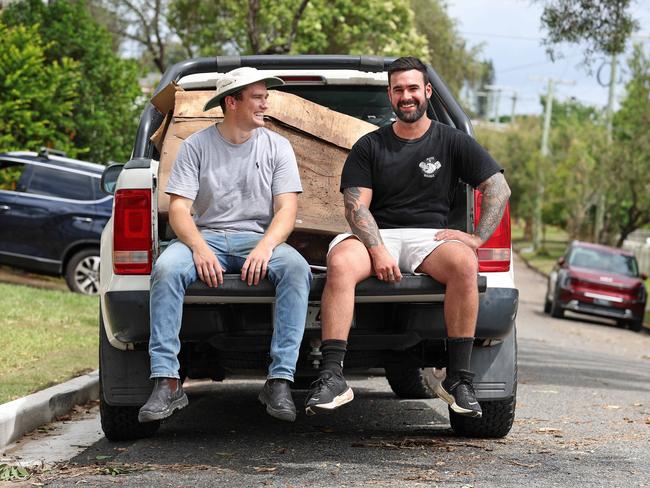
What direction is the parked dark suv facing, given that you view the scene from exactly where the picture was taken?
facing to the left of the viewer

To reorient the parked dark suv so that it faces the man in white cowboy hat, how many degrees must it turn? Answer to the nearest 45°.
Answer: approximately 90° to its left

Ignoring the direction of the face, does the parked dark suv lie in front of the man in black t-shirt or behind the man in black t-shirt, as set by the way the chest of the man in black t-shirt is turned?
behind

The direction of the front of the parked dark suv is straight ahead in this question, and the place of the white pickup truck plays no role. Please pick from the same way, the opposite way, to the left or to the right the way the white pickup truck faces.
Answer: to the right

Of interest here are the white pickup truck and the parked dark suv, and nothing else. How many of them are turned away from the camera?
1

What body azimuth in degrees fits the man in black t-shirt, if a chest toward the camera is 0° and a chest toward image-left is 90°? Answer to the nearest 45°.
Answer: approximately 0°

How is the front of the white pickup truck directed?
away from the camera

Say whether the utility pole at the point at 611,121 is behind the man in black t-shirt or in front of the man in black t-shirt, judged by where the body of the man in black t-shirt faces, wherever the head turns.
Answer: behind

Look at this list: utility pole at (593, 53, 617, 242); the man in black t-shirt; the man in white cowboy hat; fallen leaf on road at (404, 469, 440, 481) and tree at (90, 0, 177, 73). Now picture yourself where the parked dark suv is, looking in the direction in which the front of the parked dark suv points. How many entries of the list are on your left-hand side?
3

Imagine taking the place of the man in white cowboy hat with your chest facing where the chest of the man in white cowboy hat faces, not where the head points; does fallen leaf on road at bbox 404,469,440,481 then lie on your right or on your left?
on your left

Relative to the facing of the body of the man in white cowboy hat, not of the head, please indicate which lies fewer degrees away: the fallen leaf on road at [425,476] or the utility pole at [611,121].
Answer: the fallen leaf on road
